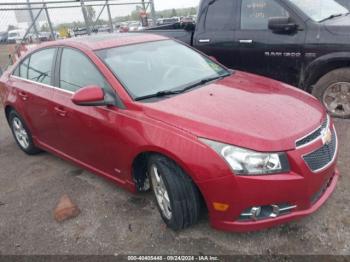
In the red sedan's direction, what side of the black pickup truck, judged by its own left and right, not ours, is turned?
right

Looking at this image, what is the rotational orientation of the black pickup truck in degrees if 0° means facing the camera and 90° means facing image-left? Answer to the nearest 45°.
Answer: approximately 315°

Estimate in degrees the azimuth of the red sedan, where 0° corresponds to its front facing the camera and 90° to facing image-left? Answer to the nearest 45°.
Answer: approximately 315°

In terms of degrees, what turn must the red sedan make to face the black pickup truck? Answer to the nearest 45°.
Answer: approximately 90° to its left
